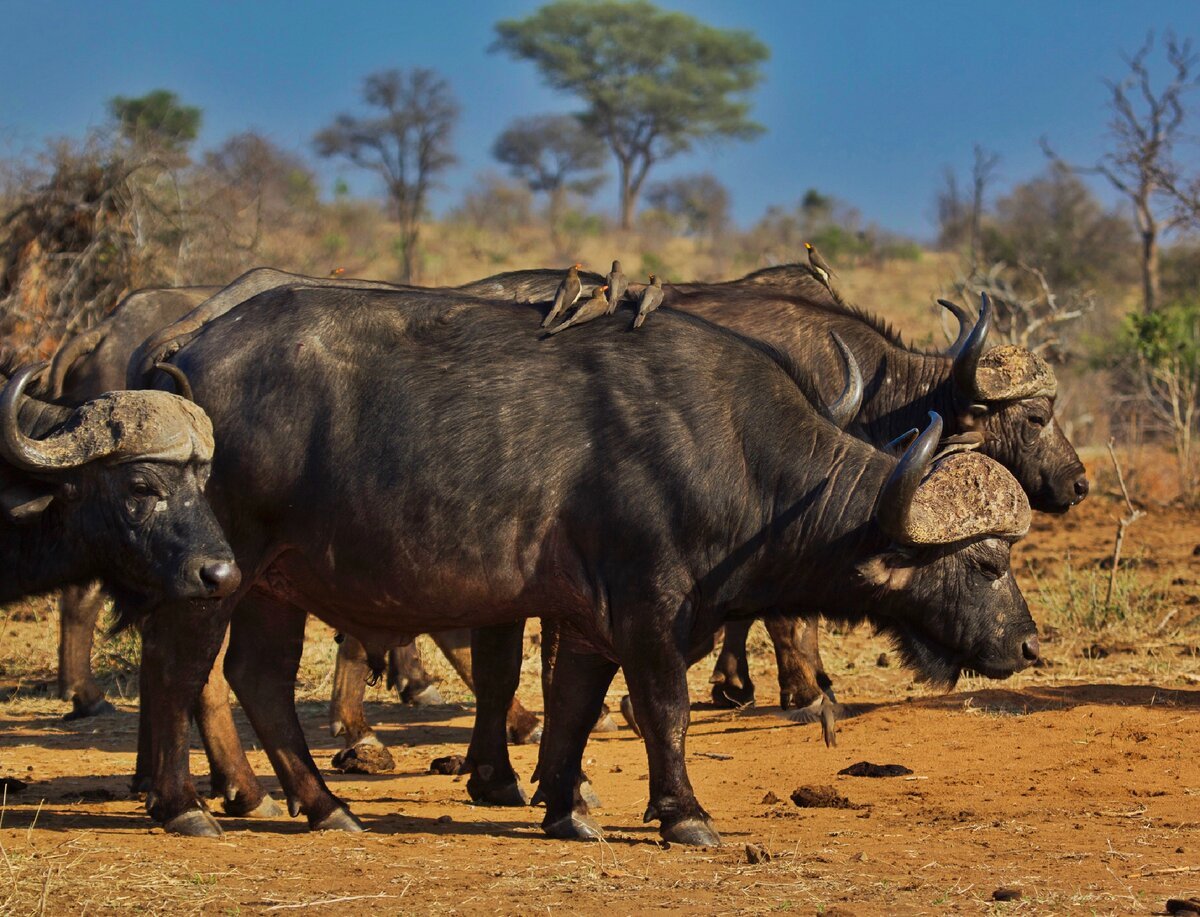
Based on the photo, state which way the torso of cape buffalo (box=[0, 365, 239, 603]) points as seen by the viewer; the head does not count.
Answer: to the viewer's right

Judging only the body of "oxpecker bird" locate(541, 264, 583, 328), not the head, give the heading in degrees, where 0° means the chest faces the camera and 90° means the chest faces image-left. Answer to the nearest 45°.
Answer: approximately 225°

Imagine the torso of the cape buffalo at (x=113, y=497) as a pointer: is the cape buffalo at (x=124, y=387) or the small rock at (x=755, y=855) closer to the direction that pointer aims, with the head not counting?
the small rock

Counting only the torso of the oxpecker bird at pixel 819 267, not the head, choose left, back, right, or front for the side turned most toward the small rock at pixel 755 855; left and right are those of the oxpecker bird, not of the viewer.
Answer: left

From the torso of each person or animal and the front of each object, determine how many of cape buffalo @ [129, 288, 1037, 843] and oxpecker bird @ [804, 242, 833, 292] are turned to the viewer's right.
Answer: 1

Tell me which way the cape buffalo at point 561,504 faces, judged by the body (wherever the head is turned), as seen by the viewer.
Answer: to the viewer's right

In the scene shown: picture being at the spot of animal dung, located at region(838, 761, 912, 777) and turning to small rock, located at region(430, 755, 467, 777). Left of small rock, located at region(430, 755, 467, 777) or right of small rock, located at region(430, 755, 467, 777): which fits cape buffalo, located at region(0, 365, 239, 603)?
left

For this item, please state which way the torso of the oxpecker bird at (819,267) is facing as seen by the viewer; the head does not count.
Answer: to the viewer's left
